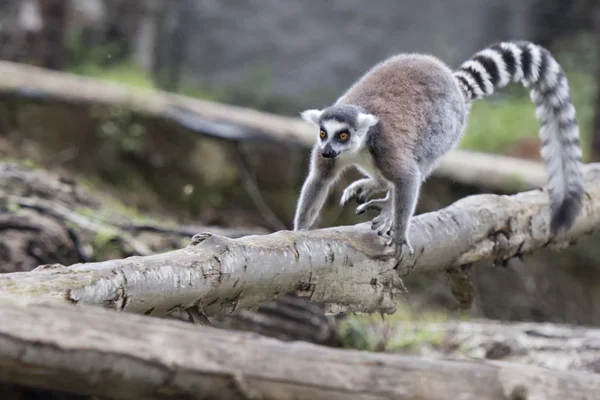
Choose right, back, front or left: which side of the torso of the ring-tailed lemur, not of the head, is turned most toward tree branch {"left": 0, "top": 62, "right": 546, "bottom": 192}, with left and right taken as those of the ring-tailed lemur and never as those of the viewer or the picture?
right

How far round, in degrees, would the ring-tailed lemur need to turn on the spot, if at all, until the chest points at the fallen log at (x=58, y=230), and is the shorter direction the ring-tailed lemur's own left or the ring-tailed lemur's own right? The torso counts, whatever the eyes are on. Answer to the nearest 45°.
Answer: approximately 45° to the ring-tailed lemur's own right

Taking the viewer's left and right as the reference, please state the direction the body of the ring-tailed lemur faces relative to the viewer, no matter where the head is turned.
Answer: facing the viewer and to the left of the viewer
